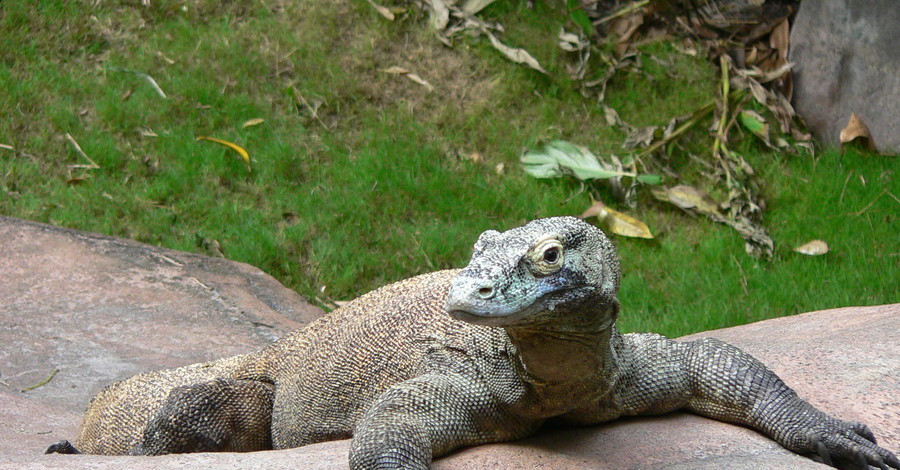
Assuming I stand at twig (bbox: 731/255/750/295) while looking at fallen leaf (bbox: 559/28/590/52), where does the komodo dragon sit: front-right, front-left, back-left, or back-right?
back-left

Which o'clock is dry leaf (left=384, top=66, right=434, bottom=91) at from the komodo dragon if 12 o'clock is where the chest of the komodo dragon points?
The dry leaf is roughly at 7 o'clock from the komodo dragon.

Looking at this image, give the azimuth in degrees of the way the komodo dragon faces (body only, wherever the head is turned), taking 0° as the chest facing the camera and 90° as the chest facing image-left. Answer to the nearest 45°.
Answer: approximately 315°

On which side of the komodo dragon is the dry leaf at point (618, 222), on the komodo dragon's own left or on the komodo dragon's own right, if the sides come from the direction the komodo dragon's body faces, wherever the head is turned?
on the komodo dragon's own left

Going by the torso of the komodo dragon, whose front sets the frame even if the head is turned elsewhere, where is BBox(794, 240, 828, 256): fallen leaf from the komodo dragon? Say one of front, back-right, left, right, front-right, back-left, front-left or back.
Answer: left

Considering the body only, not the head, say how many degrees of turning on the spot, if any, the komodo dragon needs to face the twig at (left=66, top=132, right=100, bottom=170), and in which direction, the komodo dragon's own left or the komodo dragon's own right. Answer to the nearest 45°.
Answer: approximately 180°

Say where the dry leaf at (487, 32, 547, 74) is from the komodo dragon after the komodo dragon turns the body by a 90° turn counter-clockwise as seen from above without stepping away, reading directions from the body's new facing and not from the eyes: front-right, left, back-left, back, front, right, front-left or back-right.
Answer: front-left

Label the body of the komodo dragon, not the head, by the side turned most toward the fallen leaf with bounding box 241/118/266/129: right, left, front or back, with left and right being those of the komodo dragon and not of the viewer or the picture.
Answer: back
